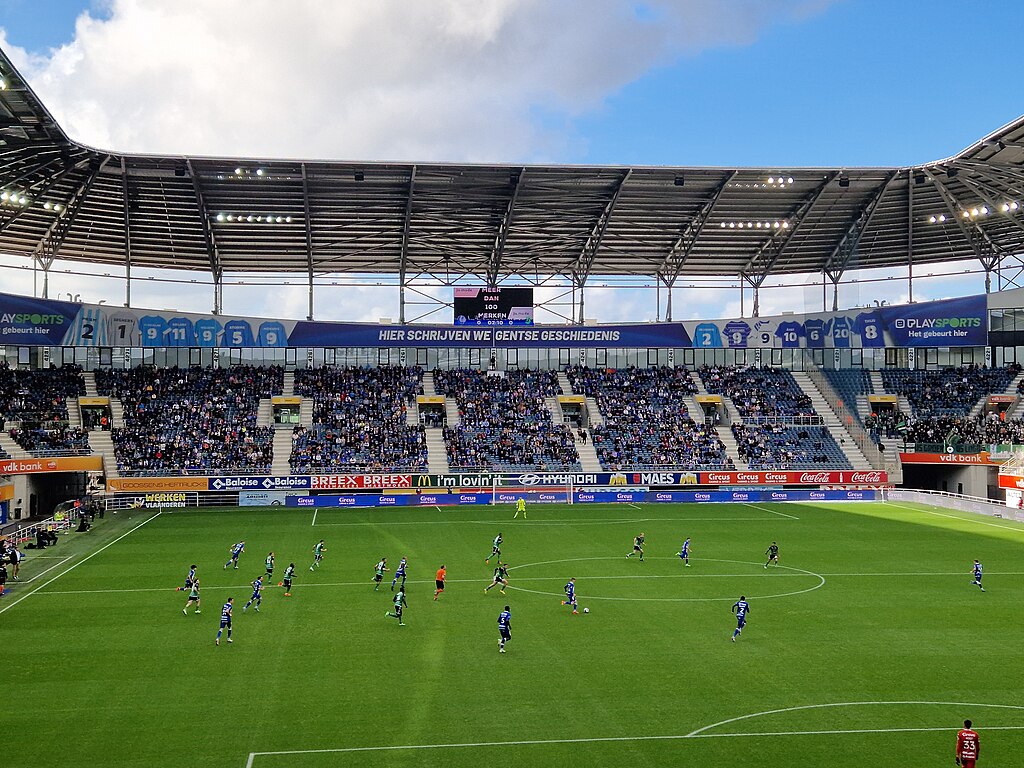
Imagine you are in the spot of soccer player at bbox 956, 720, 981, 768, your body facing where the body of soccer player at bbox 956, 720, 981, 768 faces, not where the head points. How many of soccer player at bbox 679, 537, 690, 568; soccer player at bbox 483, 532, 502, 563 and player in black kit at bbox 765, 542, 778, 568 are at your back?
0

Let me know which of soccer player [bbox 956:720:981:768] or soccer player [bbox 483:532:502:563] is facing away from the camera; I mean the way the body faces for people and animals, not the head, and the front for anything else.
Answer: soccer player [bbox 956:720:981:768]

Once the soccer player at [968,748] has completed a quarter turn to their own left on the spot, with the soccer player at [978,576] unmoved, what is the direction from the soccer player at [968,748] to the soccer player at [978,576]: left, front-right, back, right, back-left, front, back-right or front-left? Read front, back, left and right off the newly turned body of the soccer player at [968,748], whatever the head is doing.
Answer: right

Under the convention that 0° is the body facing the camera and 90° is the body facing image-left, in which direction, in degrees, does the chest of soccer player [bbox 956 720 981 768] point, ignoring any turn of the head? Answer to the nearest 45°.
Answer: approximately 180°

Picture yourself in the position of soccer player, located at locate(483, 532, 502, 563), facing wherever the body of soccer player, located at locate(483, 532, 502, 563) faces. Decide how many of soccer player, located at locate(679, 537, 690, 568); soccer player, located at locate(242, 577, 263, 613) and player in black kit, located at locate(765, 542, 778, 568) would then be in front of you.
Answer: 2

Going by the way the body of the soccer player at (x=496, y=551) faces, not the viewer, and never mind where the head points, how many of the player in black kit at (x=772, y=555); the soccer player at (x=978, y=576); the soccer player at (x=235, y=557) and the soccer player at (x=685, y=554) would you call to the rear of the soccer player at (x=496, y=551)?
1

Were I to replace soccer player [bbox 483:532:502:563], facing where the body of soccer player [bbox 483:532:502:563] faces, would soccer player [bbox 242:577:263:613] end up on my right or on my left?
on my right

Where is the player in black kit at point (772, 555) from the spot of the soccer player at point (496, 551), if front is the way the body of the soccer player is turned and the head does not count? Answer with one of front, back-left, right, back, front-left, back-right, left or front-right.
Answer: front

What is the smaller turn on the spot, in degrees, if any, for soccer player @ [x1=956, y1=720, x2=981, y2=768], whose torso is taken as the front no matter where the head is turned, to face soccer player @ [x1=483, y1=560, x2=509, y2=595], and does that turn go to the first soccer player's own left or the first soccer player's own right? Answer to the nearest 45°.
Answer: approximately 45° to the first soccer player's own left

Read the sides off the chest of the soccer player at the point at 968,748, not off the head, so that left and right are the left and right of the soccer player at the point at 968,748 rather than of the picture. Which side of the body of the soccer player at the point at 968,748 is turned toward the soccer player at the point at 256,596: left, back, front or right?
left

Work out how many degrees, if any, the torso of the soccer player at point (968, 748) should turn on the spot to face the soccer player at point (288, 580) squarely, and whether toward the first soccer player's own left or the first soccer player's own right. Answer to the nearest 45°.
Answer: approximately 90° to the first soccer player's own left
